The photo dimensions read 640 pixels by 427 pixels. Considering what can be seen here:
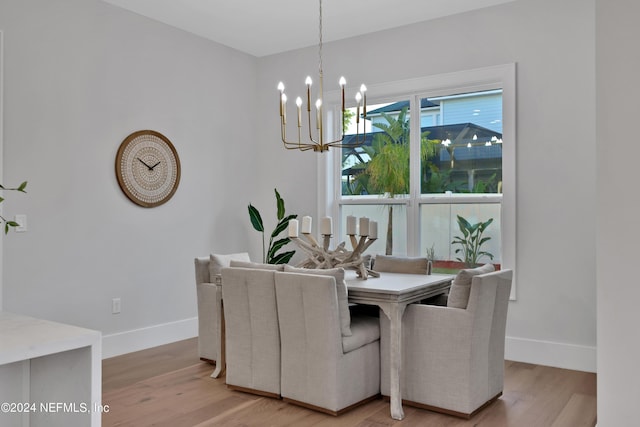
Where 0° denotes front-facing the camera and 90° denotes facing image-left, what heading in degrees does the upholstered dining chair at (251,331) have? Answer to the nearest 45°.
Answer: approximately 225°

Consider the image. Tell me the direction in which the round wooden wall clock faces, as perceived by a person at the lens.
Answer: facing the viewer and to the right of the viewer

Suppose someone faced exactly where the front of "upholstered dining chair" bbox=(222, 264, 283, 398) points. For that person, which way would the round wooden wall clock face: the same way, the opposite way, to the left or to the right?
to the right

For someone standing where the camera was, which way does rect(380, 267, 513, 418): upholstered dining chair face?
facing away from the viewer and to the left of the viewer

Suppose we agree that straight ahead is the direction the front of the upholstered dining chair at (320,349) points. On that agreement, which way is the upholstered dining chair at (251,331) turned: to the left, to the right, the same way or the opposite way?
the same way

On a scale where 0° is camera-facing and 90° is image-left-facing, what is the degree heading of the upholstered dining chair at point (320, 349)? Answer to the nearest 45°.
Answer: approximately 225°

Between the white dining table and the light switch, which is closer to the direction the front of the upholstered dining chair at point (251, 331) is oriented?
the white dining table

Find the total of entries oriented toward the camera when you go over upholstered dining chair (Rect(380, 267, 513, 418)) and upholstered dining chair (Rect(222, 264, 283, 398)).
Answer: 0

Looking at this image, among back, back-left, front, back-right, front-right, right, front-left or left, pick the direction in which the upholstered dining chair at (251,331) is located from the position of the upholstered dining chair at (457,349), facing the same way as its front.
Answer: front-left

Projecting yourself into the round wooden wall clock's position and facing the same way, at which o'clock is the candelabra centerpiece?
The candelabra centerpiece is roughly at 12 o'clock from the round wooden wall clock.

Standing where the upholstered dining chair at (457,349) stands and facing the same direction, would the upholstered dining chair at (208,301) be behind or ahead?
ahead

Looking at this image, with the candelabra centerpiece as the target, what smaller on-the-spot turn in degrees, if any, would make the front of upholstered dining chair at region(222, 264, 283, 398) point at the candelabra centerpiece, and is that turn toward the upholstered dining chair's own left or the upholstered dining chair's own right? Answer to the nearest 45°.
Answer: approximately 45° to the upholstered dining chair's own right
